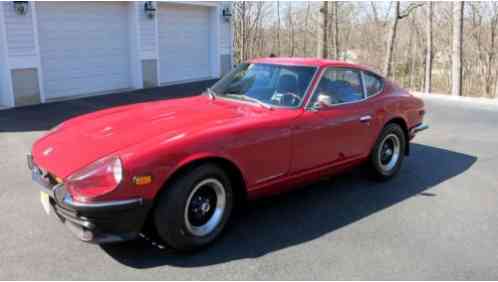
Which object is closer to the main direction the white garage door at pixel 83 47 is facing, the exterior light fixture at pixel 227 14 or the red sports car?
the red sports car

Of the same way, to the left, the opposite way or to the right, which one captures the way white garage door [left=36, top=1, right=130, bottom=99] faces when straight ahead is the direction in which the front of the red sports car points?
to the left

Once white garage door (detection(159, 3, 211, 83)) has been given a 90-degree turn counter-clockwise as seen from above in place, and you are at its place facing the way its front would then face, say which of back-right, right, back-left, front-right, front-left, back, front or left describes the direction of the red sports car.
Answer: back-right

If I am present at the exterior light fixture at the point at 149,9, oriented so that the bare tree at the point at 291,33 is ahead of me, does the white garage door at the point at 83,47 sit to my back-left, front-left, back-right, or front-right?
back-left

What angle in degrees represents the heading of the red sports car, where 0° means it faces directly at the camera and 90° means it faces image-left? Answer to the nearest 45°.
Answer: approximately 45°

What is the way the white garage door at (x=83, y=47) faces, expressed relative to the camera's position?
facing the viewer and to the right of the viewer

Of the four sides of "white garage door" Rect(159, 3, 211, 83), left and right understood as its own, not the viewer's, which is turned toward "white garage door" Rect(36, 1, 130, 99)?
right

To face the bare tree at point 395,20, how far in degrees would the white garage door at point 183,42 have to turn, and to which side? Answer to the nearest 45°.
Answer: approximately 90° to its left

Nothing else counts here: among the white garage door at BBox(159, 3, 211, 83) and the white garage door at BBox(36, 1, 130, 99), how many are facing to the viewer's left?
0

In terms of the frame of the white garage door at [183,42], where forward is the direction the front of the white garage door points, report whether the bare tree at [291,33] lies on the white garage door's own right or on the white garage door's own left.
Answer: on the white garage door's own left

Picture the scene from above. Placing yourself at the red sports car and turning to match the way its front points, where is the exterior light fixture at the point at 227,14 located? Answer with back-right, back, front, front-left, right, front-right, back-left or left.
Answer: back-right

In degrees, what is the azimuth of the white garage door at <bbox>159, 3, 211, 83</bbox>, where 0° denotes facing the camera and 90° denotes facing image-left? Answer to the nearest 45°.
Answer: approximately 315°

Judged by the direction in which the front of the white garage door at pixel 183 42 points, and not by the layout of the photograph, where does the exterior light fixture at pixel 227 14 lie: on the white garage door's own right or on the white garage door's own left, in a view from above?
on the white garage door's own left
